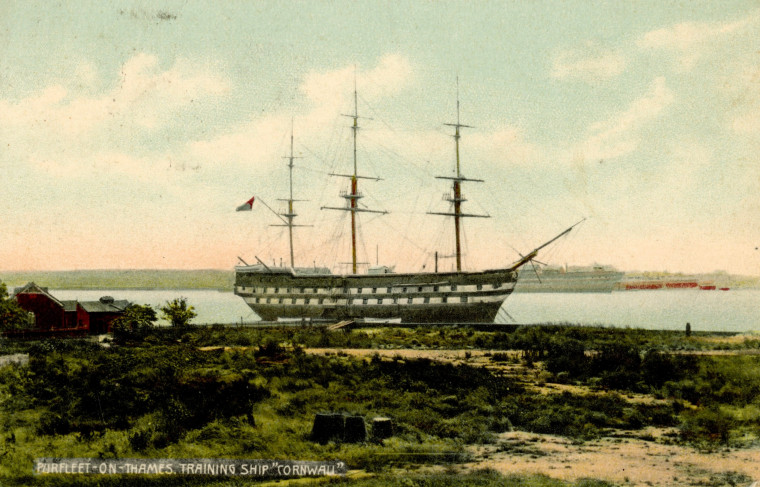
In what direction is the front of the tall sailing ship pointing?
to the viewer's right

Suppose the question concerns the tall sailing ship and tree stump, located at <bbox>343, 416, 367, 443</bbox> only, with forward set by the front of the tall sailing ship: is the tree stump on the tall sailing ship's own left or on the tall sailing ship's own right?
on the tall sailing ship's own right

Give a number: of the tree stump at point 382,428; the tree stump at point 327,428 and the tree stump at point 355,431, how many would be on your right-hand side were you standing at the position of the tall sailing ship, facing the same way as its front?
3

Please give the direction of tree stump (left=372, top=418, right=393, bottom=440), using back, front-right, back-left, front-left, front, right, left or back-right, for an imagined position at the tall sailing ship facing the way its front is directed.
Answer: right

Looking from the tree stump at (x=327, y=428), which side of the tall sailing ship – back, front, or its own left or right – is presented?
right

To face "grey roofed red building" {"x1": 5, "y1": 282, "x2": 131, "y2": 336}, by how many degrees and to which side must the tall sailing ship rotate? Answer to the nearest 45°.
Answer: approximately 135° to its right
